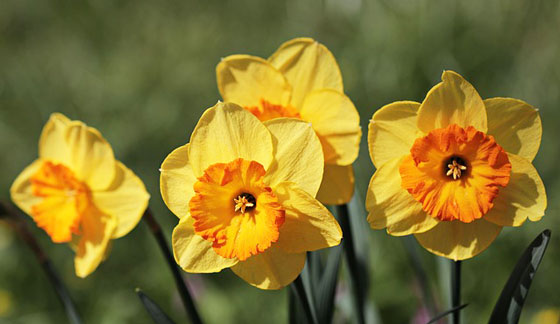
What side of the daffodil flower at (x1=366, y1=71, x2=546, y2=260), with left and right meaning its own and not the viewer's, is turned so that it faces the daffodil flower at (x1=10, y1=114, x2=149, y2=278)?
right

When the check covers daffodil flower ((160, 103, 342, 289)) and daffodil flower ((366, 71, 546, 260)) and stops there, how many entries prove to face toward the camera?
2

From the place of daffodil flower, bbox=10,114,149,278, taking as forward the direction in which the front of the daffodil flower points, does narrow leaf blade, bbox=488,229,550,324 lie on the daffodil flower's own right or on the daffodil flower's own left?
on the daffodil flower's own left

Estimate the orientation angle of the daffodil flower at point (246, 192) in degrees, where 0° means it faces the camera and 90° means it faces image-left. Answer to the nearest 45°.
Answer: approximately 0°

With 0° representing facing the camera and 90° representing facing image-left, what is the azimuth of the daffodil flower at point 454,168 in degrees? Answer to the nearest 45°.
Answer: approximately 0°
